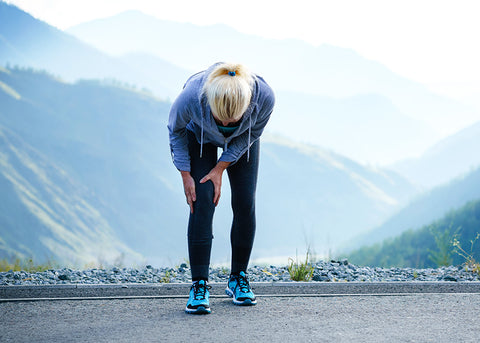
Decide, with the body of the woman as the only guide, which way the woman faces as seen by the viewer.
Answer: toward the camera

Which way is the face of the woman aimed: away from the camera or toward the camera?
toward the camera
